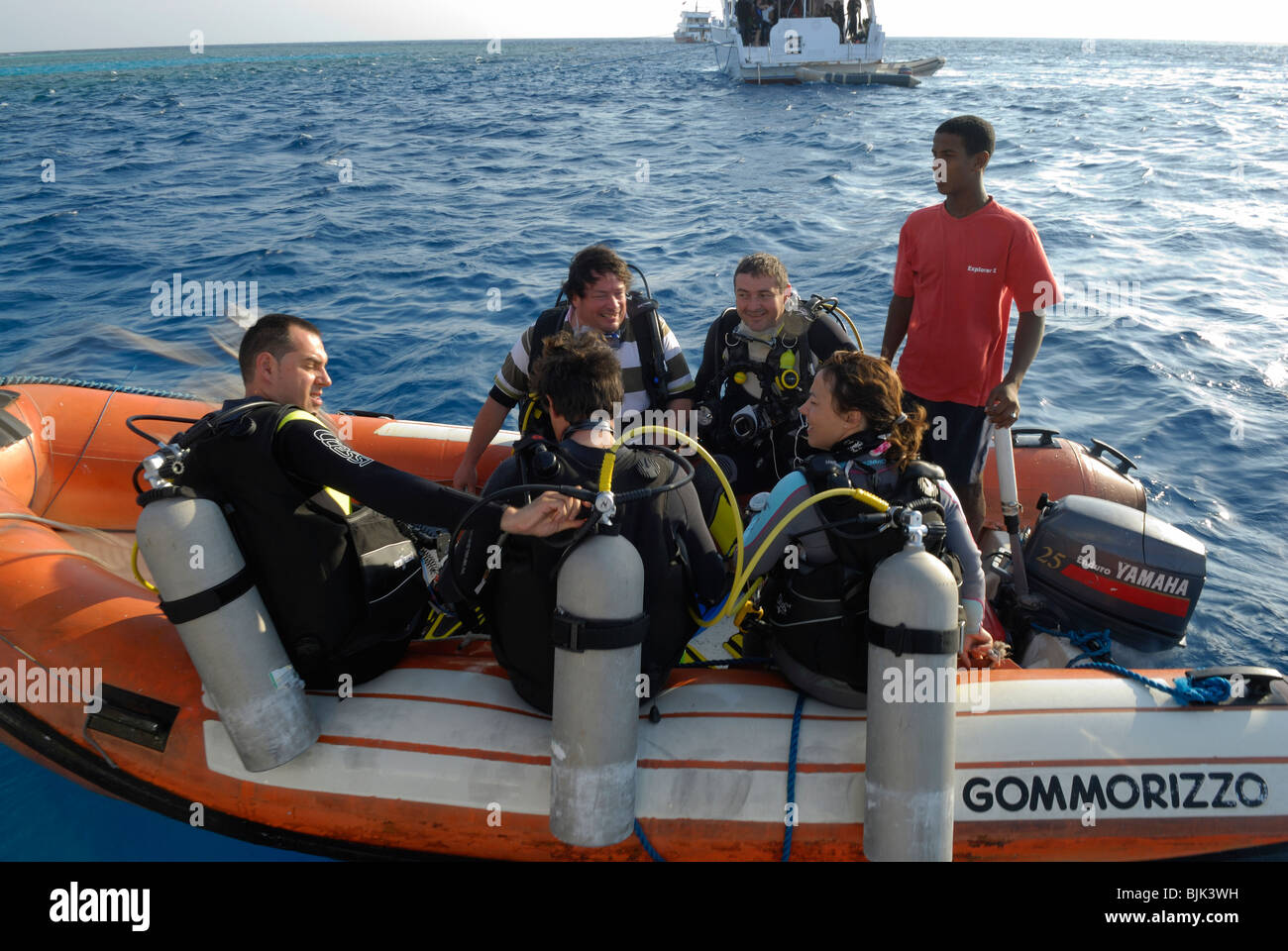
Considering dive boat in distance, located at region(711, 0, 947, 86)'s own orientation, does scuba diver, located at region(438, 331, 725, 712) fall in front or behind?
behind

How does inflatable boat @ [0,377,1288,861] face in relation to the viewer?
to the viewer's left

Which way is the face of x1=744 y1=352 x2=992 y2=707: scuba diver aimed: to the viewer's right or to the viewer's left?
to the viewer's left

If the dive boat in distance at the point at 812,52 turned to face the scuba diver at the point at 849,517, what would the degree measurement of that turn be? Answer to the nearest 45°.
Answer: approximately 180°

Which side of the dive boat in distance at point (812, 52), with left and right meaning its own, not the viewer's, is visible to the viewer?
back

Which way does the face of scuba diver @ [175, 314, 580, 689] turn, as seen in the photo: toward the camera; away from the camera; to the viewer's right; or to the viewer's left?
to the viewer's right

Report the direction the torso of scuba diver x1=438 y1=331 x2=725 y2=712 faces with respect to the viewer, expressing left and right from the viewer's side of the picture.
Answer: facing away from the viewer
